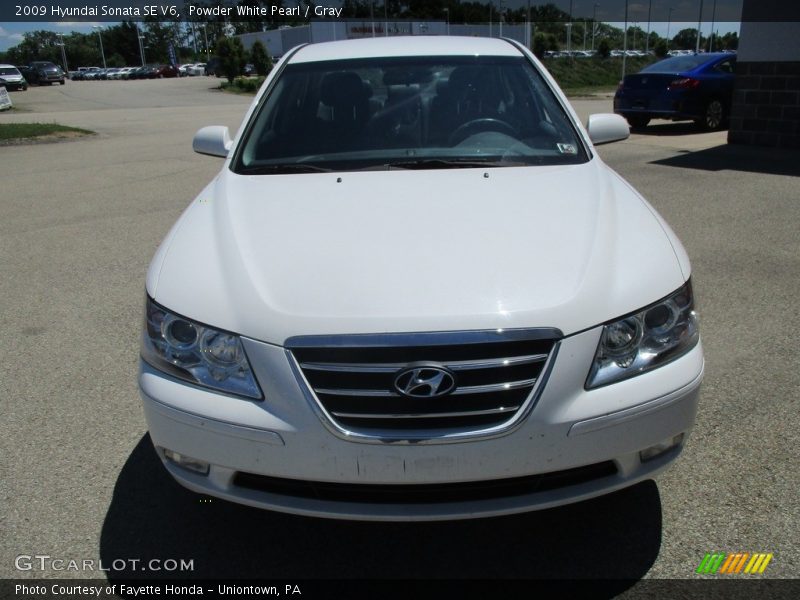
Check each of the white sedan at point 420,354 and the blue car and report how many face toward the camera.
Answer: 1

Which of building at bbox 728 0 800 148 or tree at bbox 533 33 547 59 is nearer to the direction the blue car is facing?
the tree

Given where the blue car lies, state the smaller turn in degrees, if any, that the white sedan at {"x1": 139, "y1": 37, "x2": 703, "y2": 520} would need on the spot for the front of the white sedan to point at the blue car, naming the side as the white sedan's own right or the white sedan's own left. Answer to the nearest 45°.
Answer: approximately 180°

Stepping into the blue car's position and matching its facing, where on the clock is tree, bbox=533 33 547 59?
The tree is roughly at 10 o'clock from the blue car.

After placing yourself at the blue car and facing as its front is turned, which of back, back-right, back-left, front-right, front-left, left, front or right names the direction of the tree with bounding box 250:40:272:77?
left

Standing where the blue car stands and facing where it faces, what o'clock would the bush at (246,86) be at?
The bush is roughly at 9 o'clock from the blue car.

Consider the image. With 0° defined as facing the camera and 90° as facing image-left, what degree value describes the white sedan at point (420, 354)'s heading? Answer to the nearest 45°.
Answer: approximately 0°

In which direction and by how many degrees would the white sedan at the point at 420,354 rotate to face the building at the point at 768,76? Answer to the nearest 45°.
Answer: approximately 135° to its left

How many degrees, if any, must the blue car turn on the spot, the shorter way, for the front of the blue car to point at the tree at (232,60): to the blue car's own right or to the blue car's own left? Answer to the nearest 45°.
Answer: approximately 90° to the blue car's own left

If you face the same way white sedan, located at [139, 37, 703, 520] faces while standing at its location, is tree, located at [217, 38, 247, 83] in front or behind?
behind

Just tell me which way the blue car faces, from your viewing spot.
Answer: facing away from the viewer and to the right of the viewer

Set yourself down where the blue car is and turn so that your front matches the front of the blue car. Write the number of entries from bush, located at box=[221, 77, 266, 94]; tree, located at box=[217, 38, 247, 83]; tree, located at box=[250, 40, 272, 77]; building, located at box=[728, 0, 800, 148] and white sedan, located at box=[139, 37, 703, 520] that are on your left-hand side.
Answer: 3
